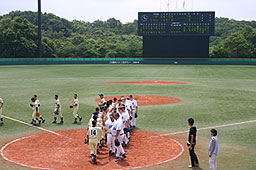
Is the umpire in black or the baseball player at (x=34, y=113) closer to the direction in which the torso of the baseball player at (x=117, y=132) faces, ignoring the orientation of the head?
the baseball player

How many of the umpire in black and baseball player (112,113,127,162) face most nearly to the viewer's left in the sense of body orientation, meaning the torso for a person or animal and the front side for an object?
2

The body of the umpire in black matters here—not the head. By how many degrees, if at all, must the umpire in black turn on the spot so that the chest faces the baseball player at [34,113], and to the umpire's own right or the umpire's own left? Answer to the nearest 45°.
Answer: approximately 45° to the umpire's own right

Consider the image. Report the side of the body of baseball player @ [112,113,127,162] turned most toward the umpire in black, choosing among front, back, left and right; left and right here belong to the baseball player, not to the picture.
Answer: back

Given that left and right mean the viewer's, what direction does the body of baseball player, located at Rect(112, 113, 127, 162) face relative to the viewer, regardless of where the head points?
facing to the left of the viewer

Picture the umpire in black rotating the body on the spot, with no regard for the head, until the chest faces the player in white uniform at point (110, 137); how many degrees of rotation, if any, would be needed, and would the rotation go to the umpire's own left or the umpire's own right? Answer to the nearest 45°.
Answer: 0° — they already face them

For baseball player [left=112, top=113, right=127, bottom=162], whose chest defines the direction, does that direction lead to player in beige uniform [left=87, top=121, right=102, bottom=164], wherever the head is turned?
yes

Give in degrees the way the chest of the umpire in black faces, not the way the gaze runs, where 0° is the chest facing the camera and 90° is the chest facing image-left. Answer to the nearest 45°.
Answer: approximately 90°

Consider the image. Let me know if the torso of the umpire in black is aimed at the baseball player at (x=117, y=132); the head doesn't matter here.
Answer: yes
